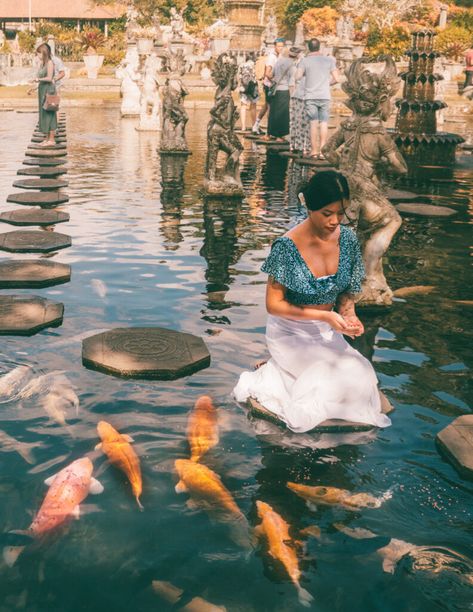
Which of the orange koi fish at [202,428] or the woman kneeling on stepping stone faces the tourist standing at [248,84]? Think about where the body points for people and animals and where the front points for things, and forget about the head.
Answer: the orange koi fish

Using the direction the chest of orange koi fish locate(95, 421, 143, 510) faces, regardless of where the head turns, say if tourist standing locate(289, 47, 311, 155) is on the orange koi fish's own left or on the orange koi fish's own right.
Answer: on the orange koi fish's own right

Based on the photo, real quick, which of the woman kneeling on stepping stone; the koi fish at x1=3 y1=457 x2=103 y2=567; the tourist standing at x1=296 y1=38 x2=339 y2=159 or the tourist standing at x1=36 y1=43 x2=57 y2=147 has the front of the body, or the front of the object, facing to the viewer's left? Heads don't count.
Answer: the tourist standing at x1=36 y1=43 x2=57 y2=147

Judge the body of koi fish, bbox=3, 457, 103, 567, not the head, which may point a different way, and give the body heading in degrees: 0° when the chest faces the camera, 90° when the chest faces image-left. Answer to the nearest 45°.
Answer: approximately 225°

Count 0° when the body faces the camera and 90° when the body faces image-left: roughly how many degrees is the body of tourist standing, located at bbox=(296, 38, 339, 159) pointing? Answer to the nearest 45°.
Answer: approximately 180°

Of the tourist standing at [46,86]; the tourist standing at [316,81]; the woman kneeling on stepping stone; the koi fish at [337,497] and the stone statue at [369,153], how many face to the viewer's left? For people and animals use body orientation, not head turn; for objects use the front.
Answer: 2

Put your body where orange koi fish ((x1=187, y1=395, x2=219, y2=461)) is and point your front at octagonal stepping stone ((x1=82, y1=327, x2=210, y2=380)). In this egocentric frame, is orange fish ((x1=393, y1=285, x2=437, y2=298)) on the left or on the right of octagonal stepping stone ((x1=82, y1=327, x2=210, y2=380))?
right

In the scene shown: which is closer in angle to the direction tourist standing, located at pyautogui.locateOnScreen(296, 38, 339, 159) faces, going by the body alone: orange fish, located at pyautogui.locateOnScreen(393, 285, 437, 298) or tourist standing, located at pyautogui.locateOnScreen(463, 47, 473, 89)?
the tourist standing

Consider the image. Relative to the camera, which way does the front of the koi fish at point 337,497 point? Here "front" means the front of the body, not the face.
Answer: to the viewer's left

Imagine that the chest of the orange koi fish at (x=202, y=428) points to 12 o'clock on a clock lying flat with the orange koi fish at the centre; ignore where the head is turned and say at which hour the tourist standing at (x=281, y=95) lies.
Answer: The tourist standing is roughly at 12 o'clock from the orange koi fish.

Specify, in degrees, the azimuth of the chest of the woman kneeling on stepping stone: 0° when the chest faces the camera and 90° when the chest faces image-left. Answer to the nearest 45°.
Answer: approximately 315°
